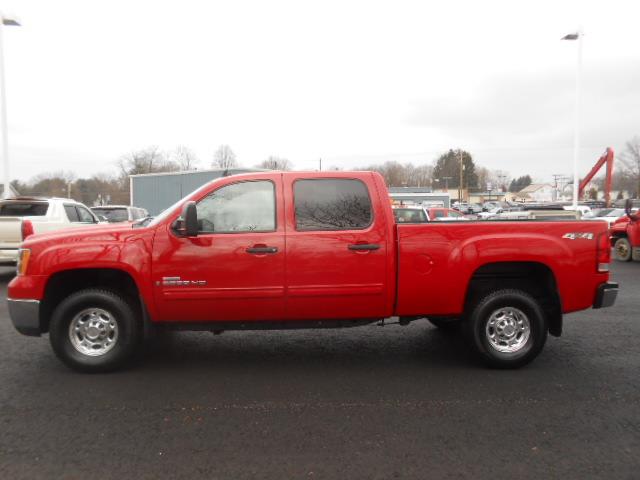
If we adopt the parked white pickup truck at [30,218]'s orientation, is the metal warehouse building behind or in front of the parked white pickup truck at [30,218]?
in front

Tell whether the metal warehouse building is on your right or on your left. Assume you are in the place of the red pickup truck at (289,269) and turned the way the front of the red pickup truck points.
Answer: on your right

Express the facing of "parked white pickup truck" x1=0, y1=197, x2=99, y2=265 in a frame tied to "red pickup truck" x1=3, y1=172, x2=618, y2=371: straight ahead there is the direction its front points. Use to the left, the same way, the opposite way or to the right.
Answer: to the right

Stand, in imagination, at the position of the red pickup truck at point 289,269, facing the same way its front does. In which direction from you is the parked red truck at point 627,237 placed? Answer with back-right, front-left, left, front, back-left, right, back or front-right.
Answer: back-right

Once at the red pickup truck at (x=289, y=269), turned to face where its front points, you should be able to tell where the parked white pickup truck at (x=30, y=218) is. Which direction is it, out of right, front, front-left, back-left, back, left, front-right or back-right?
front-right

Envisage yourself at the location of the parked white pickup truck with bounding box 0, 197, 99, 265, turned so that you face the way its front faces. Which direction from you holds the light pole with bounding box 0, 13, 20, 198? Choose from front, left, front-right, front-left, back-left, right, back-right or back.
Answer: front-left

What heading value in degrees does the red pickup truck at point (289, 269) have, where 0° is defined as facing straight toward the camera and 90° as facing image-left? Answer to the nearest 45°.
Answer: approximately 90°

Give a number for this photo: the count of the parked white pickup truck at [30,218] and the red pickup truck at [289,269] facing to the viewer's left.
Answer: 1

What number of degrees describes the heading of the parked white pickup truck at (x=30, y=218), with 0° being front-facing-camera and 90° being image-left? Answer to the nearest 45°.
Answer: approximately 225°

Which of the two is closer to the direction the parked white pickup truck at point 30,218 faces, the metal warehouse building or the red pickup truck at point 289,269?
the metal warehouse building
